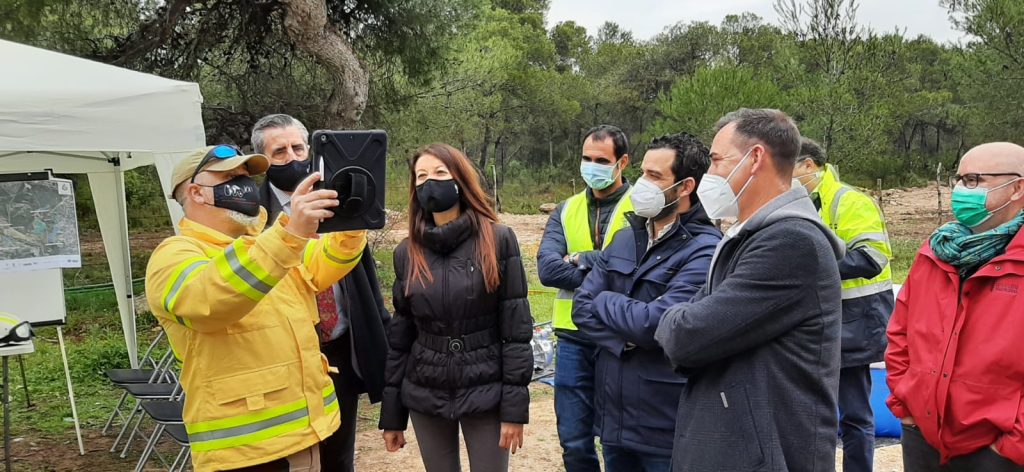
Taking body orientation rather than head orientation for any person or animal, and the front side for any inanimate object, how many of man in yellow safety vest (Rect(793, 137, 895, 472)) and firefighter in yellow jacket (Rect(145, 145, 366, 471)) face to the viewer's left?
1

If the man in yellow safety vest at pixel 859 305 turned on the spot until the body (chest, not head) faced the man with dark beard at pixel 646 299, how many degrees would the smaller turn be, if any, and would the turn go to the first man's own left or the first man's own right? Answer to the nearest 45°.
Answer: approximately 45° to the first man's own left

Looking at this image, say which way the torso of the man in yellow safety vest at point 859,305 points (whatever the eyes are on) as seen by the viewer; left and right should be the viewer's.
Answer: facing to the left of the viewer

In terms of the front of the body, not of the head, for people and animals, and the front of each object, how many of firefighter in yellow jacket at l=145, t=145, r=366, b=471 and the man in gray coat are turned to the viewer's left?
1

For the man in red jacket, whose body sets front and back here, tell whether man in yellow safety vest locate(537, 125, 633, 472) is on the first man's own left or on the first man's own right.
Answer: on the first man's own right

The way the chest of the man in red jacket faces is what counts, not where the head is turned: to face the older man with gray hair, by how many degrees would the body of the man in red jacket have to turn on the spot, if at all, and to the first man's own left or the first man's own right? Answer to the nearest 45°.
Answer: approximately 45° to the first man's own right

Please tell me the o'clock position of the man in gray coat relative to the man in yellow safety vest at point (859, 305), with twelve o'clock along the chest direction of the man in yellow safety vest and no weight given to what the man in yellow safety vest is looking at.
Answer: The man in gray coat is roughly at 9 o'clock from the man in yellow safety vest.

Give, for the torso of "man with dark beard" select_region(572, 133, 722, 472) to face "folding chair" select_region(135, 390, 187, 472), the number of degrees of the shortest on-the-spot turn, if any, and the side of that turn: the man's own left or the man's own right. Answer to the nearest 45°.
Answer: approximately 45° to the man's own right

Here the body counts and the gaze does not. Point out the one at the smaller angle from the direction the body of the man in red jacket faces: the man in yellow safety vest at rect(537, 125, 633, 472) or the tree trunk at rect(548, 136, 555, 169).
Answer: the man in yellow safety vest

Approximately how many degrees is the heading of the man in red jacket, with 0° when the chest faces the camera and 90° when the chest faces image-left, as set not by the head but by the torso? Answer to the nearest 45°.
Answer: approximately 45°

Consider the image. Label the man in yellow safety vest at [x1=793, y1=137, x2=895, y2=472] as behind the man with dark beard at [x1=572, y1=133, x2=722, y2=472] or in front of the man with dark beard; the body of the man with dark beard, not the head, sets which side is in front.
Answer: behind

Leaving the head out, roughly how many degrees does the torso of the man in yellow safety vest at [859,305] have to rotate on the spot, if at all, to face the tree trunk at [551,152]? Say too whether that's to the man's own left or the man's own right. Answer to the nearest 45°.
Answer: approximately 45° to the man's own right

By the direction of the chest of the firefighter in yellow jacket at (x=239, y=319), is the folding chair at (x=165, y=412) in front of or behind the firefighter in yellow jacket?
behind
